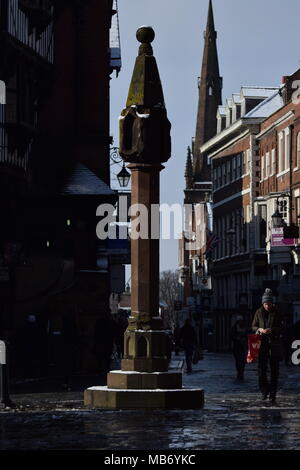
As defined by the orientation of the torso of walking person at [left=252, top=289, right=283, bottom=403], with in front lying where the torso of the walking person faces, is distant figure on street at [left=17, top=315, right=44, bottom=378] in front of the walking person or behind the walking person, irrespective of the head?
behind

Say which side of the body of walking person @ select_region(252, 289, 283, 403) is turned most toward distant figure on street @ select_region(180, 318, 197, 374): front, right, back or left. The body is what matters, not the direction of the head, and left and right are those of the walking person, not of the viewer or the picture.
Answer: back

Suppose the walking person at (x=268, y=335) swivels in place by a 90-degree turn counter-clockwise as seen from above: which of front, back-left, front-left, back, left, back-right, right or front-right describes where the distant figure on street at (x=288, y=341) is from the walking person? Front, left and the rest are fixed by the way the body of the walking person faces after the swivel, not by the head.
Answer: left

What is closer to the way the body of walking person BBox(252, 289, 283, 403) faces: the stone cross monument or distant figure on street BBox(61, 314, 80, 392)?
the stone cross monument

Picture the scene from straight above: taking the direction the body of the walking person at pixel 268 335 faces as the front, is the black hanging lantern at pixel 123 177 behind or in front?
behind

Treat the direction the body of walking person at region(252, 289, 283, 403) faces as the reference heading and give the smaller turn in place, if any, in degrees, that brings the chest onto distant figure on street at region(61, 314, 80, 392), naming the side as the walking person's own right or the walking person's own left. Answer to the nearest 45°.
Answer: approximately 135° to the walking person's own right

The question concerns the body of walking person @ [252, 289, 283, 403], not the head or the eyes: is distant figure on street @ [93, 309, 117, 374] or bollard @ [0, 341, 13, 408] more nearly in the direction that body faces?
the bollard

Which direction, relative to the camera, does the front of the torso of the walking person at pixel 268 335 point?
toward the camera

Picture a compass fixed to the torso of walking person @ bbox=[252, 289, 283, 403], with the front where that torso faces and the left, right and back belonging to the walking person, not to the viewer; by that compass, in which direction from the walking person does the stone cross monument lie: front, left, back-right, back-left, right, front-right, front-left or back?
front-right

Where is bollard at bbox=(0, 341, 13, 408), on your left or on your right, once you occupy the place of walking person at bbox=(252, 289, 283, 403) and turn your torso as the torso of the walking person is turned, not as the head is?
on your right

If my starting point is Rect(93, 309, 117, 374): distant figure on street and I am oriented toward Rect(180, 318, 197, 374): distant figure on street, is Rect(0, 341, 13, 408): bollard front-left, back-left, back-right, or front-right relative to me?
back-right
